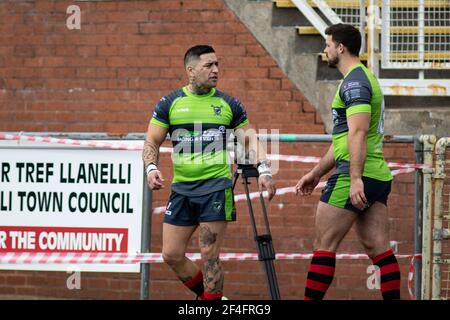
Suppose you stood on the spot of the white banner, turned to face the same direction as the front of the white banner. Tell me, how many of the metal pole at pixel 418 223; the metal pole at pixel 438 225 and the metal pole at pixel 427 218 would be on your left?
3

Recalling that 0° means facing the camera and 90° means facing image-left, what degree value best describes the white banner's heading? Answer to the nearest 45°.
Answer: approximately 0°

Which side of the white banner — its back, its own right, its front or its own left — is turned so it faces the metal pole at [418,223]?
left

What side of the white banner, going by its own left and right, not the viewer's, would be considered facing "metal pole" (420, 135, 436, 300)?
left
